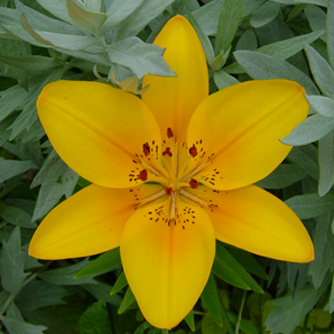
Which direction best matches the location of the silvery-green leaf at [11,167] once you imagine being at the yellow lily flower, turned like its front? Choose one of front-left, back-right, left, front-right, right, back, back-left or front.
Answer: back-right

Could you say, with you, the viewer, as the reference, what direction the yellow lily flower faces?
facing the viewer

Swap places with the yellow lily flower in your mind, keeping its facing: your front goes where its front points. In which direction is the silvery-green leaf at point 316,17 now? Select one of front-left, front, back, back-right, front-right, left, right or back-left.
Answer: back-left

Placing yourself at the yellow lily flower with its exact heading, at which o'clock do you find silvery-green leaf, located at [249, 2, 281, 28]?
The silvery-green leaf is roughly at 7 o'clock from the yellow lily flower.

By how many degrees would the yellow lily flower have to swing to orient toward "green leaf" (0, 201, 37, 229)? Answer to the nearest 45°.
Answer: approximately 135° to its right
